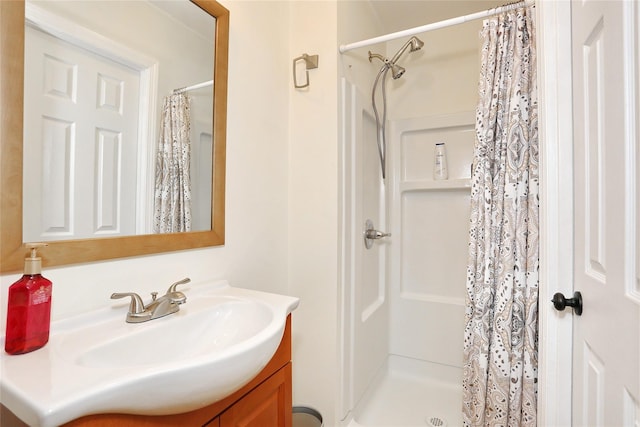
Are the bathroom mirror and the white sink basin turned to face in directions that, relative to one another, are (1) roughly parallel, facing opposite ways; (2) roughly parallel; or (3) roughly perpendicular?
roughly parallel

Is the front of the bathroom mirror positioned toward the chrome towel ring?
no

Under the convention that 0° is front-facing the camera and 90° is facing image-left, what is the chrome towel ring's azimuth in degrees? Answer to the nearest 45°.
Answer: approximately 45°

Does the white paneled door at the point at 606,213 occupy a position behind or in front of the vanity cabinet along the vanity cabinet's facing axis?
in front

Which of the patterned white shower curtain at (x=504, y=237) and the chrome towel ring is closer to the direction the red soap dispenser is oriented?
the patterned white shower curtain

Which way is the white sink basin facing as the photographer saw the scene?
facing the viewer and to the right of the viewer

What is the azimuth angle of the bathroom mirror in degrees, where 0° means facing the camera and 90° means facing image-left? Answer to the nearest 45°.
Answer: approximately 315°

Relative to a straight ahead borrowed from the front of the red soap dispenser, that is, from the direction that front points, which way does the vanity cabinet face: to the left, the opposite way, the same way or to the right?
the same way

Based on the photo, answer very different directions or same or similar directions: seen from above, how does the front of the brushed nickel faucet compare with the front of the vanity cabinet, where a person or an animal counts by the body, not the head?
same or similar directions

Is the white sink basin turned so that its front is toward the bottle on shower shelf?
no

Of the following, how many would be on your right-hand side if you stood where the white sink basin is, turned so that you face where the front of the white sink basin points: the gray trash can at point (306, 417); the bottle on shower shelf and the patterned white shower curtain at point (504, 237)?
0

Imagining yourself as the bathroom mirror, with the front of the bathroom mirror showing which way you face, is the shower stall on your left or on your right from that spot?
on your left
